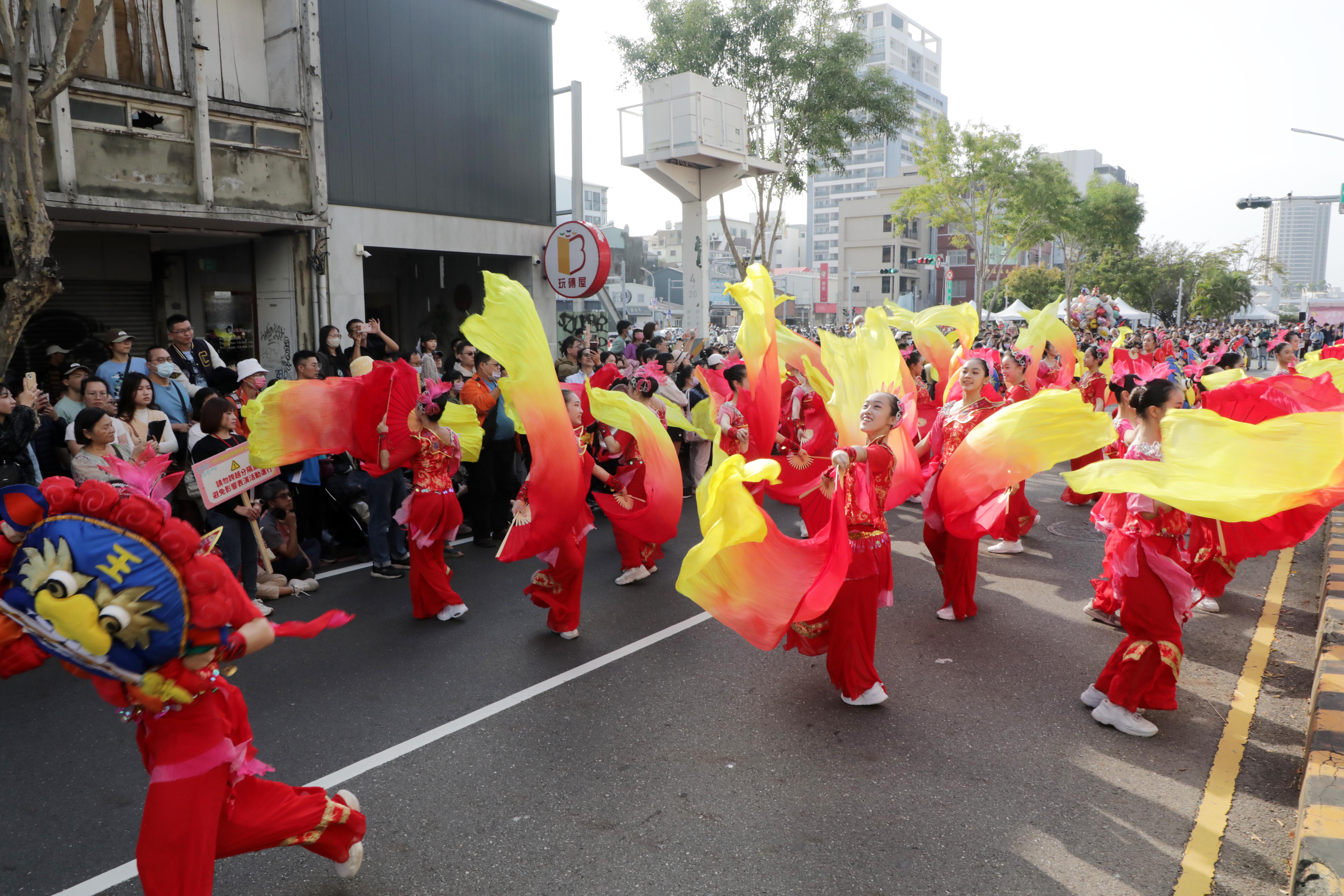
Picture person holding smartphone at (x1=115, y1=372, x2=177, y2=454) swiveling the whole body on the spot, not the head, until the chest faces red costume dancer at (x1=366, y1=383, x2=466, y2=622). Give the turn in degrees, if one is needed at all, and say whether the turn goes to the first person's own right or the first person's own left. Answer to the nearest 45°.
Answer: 0° — they already face them

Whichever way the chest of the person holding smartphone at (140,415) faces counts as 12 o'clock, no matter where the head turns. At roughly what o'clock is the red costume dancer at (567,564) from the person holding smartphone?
The red costume dancer is roughly at 12 o'clock from the person holding smartphone.

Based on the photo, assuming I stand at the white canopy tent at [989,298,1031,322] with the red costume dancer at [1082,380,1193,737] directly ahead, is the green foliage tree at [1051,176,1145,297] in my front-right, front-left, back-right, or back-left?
back-left

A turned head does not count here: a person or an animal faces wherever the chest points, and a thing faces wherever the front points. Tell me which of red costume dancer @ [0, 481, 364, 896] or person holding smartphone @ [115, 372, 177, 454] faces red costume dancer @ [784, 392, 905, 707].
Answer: the person holding smartphone

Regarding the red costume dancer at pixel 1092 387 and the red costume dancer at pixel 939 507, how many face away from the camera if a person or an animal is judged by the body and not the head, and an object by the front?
0

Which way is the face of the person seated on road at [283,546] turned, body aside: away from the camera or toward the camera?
toward the camera

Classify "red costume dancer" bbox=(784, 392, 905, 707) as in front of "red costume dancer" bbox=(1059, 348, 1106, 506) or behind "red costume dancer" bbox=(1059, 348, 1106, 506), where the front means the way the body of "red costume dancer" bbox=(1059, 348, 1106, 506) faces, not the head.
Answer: in front

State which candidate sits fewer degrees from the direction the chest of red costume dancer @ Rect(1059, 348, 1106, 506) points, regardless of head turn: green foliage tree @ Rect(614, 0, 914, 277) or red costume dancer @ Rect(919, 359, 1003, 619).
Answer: the red costume dancer

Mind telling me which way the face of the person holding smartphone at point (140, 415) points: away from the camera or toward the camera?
toward the camera

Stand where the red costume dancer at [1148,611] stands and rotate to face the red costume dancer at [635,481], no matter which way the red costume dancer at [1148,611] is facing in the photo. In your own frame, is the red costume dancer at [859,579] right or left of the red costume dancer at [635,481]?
left

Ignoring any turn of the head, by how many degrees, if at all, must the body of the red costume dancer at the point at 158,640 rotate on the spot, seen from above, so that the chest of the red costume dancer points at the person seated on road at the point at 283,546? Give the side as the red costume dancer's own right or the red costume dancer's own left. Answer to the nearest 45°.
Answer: approximately 135° to the red costume dancer's own right

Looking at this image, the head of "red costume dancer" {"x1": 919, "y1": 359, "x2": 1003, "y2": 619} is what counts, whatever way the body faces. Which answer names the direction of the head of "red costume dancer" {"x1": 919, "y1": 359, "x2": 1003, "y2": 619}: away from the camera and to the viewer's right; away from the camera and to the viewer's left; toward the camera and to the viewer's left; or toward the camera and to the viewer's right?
toward the camera and to the viewer's left

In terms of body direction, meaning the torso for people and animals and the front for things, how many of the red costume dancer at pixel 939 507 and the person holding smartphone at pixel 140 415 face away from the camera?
0
